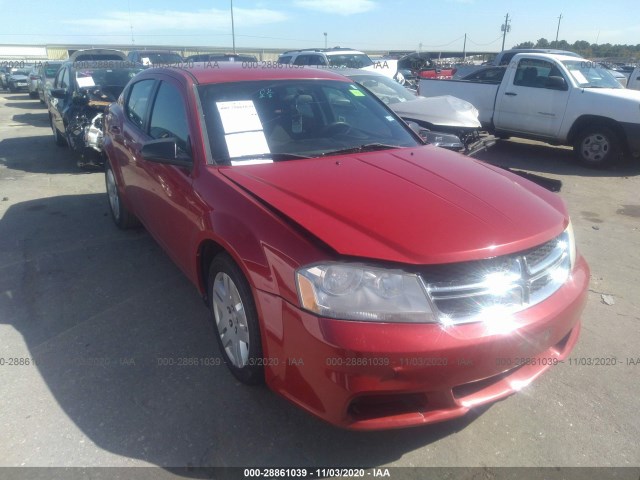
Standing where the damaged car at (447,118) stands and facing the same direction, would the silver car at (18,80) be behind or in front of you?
behind

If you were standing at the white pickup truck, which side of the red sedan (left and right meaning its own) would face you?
left

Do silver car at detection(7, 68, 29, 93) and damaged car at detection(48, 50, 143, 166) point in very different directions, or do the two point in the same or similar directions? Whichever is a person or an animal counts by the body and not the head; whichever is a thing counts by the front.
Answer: same or similar directions

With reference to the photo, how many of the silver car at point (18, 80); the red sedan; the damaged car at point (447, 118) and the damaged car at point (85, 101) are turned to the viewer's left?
0

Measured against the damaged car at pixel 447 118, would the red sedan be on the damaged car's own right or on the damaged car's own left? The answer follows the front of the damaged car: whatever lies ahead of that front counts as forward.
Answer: on the damaged car's own right

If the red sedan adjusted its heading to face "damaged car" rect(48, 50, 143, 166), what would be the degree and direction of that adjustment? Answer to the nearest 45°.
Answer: approximately 180°

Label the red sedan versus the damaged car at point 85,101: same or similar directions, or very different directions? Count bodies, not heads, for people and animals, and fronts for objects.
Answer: same or similar directions

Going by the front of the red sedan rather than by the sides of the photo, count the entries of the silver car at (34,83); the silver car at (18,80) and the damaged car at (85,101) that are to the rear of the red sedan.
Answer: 3

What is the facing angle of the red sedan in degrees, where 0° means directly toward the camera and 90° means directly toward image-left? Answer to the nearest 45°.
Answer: approximately 315°

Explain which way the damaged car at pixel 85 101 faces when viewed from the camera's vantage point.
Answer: facing the viewer and to the right of the viewer

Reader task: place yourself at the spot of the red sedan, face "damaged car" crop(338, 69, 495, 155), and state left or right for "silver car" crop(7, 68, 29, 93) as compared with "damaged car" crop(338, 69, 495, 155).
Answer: left

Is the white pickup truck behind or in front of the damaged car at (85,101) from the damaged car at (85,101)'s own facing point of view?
in front

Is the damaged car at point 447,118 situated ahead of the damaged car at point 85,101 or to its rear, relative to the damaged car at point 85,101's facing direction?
ahead
